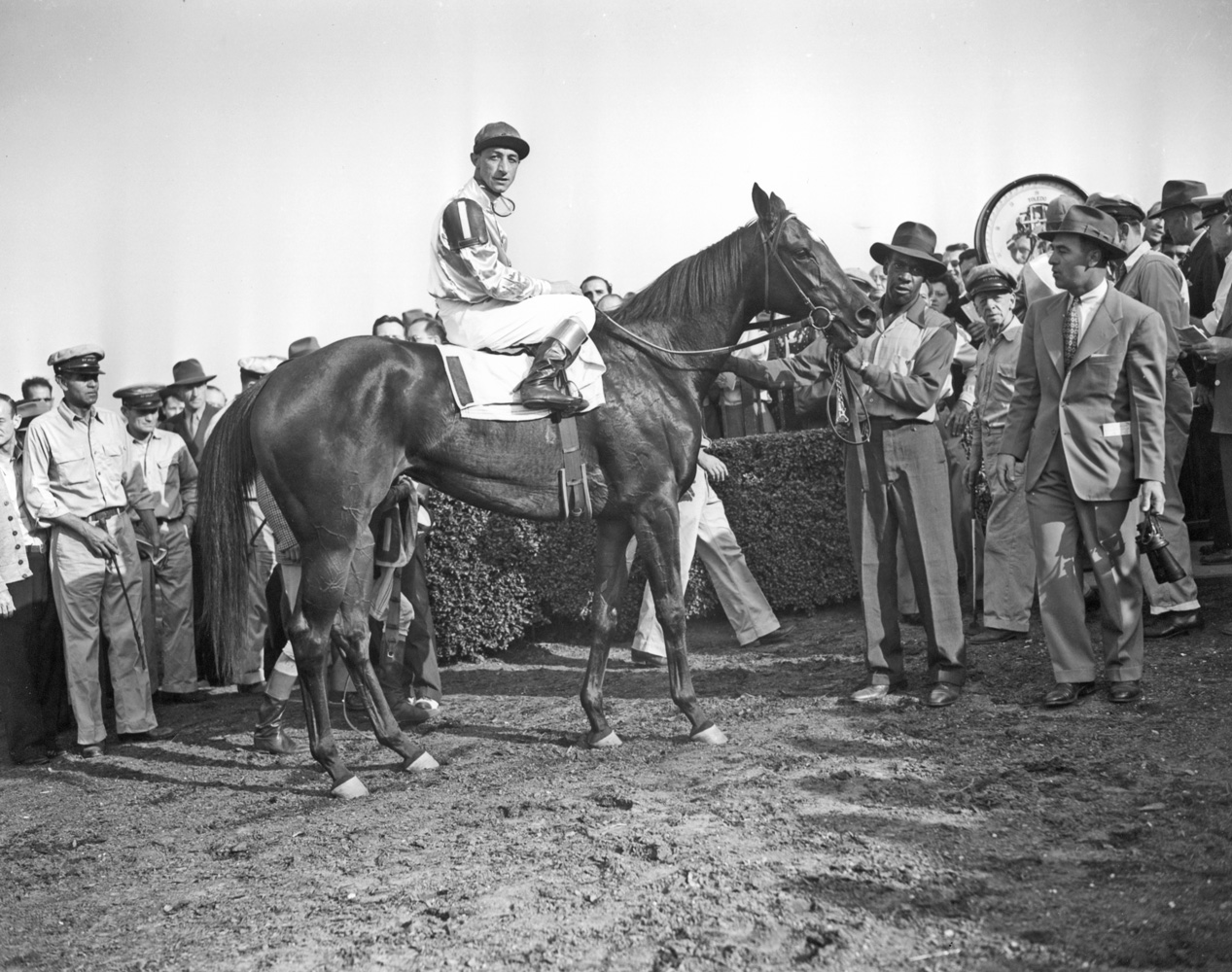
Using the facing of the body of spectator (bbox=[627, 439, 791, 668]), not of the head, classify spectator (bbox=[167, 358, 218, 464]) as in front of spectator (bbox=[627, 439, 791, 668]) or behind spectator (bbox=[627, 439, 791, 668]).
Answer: behind

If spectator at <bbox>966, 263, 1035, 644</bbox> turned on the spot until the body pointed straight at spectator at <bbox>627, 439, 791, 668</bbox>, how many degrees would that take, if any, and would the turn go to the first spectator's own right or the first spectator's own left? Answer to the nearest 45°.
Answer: approximately 45° to the first spectator's own right

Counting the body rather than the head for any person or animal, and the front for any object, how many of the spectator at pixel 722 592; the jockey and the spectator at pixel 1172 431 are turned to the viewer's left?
1

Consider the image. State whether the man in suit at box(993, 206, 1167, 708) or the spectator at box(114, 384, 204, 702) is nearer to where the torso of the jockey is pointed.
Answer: the man in suit

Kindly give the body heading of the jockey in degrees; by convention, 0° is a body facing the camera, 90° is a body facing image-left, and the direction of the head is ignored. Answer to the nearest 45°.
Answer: approximately 270°

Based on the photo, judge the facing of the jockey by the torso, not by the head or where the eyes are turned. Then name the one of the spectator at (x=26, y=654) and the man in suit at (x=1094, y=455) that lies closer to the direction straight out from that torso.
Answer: the man in suit

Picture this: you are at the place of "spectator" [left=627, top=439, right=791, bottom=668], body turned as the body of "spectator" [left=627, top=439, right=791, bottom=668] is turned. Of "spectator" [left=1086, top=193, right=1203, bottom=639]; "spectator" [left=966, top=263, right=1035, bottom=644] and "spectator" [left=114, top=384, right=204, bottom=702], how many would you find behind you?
1
